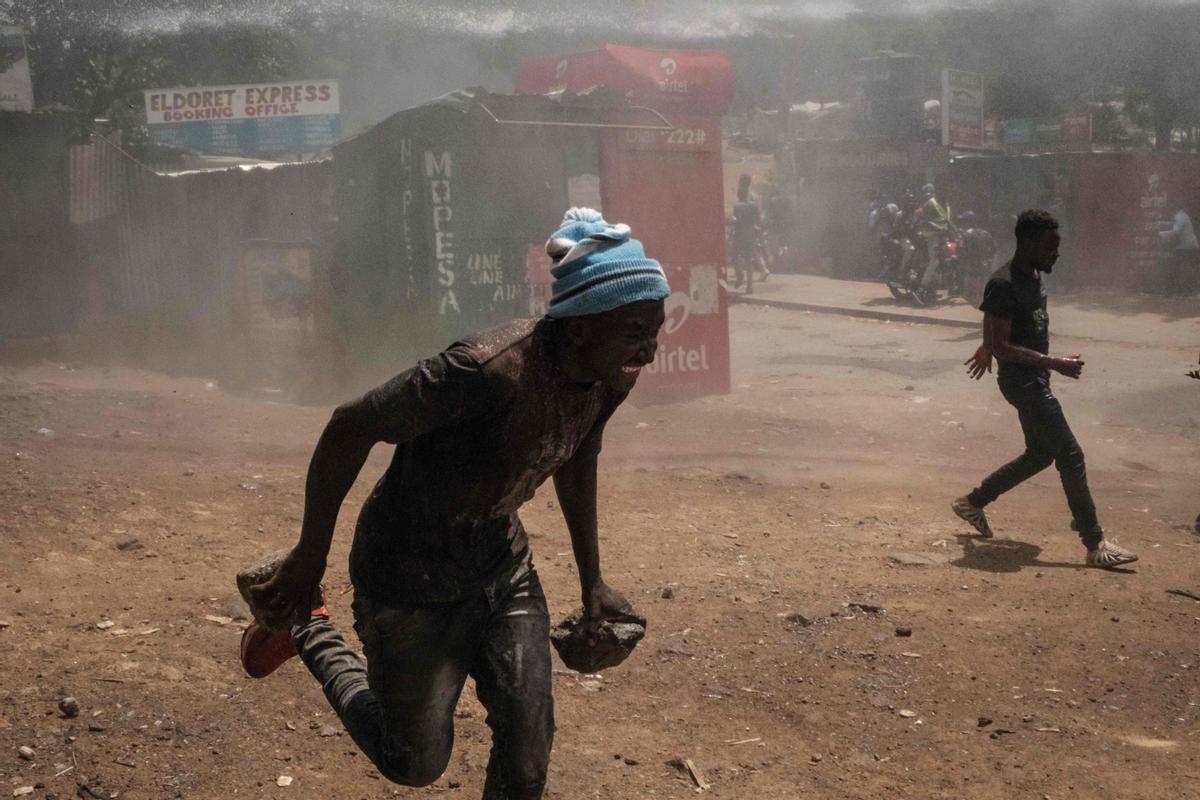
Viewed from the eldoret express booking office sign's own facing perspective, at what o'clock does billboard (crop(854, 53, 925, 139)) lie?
The billboard is roughly at 8 o'clock from the eldoret express booking office sign.

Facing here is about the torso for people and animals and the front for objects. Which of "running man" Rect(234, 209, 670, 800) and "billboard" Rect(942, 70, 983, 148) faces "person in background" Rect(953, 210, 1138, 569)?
the billboard

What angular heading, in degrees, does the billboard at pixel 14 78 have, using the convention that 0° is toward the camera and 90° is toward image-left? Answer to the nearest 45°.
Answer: approximately 0°

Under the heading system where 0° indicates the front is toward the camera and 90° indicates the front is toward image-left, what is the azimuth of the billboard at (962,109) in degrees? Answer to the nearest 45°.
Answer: approximately 0°

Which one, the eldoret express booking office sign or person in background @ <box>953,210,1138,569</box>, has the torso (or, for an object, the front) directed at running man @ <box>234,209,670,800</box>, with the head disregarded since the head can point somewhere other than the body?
the eldoret express booking office sign

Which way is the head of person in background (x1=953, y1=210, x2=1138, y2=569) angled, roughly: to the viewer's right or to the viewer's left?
to the viewer's right

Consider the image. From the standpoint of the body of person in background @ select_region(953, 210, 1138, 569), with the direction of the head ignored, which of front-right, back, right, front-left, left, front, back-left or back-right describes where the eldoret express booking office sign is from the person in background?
back-left

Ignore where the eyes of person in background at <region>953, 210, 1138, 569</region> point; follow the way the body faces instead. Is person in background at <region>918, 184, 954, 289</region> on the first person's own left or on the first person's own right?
on the first person's own left

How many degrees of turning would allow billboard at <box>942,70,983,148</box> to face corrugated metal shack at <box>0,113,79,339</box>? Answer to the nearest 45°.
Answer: approximately 45° to its right

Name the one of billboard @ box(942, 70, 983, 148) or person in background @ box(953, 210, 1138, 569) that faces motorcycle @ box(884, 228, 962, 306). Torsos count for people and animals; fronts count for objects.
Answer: the billboard

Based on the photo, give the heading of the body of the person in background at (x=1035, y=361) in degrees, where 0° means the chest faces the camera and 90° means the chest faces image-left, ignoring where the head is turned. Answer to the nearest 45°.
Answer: approximately 270°
